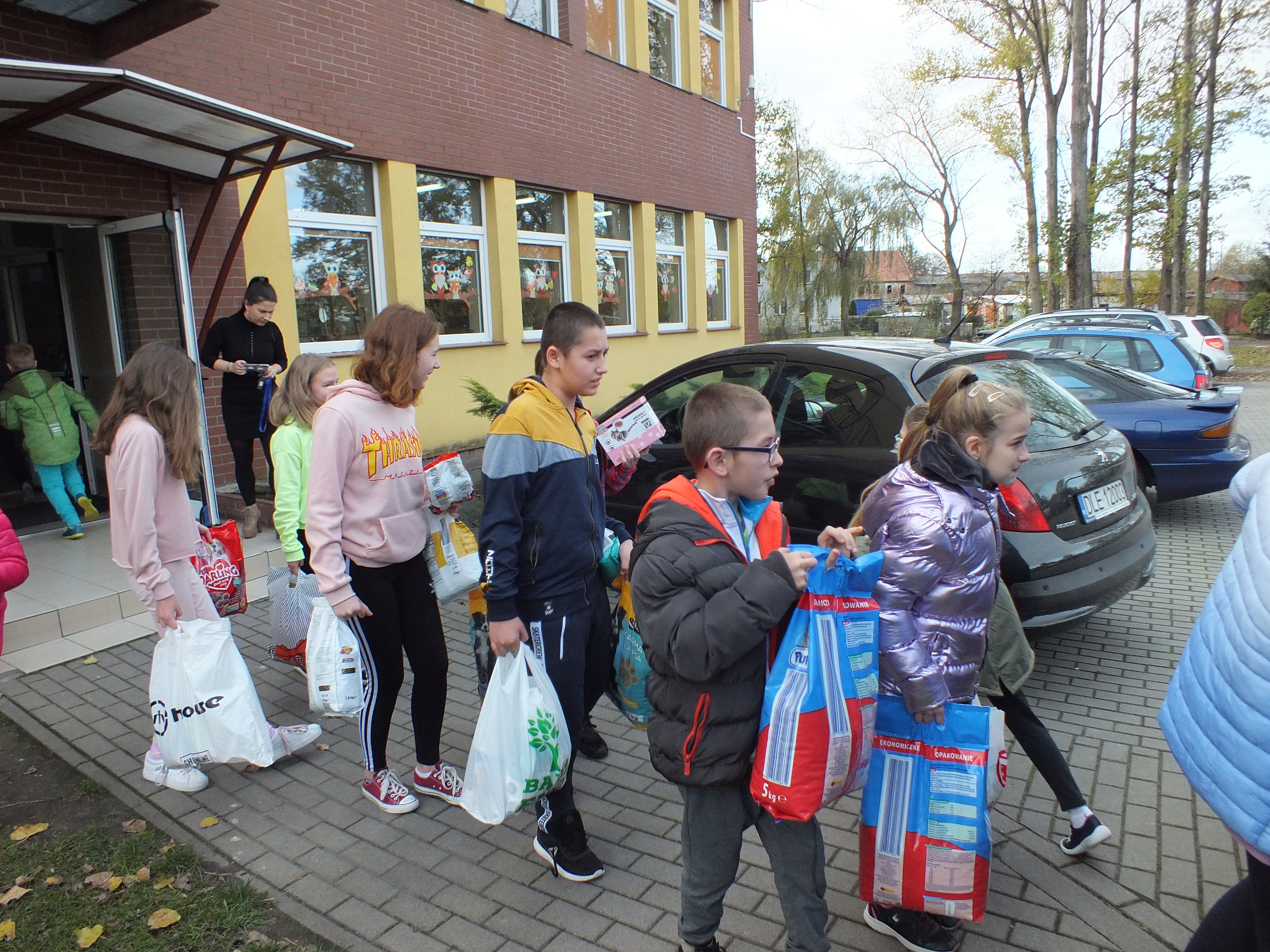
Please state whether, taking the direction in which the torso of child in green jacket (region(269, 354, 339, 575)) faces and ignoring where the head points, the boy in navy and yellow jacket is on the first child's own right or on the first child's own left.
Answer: on the first child's own right

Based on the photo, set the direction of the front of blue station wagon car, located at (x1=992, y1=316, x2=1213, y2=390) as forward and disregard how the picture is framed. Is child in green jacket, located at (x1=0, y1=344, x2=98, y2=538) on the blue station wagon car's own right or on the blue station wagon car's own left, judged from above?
on the blue station wagon car's own left

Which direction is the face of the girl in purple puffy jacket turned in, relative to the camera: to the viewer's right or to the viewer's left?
to the viewer's right

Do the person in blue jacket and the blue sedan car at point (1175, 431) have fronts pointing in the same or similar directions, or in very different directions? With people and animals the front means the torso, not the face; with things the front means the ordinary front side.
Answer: very different directions

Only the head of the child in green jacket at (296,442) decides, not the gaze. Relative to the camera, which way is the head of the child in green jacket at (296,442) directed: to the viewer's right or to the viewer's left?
to the viewer's right

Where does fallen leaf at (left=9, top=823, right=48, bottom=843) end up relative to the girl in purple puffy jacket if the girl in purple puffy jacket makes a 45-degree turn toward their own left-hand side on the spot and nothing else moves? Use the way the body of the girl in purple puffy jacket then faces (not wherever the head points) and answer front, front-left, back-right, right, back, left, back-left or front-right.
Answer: back-left

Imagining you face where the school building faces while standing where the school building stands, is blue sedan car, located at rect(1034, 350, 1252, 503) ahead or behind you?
ahead

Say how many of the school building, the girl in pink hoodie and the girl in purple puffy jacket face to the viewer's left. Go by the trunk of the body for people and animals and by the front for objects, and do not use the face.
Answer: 0

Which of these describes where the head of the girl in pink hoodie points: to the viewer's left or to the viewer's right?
to the viewer's right

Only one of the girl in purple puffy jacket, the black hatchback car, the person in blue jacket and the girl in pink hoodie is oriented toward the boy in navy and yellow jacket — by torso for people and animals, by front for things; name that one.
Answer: the girl in pink hoodie

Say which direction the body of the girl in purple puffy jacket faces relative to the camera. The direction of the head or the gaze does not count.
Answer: to the viewer's right
